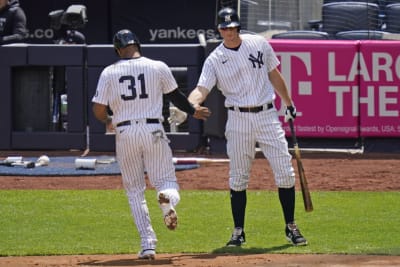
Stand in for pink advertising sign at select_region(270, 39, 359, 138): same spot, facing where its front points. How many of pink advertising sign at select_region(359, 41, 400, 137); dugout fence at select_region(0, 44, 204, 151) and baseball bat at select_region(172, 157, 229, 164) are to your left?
1

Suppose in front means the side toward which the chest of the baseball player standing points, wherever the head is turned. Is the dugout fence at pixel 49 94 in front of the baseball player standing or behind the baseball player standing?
behind

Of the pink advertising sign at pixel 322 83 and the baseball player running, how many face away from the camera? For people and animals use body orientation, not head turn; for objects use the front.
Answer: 1

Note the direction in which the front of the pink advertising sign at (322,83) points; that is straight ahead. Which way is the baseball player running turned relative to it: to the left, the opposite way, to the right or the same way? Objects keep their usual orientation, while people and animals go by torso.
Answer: the opposite way

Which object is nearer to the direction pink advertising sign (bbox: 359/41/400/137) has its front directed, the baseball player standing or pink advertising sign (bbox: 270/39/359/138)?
the baseball player standing

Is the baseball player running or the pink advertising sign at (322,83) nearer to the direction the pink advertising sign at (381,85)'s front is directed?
the baseball player running

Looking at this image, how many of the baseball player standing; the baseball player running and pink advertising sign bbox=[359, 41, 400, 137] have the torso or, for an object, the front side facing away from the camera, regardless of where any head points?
1

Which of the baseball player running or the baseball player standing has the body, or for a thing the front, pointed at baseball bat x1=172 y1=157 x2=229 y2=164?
the baseball player running

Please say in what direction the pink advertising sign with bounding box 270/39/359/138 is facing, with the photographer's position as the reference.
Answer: facing the viewer

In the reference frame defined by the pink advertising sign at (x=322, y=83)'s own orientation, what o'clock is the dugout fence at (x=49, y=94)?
The dugout fence is roughly at 3 o'clock from the pink advertising sign.

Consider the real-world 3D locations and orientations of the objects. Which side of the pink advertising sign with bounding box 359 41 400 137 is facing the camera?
front

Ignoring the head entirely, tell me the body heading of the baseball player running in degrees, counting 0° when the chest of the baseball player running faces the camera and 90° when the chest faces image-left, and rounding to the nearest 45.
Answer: approximately 180°

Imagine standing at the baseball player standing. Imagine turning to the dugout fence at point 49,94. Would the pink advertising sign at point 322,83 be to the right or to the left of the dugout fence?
right

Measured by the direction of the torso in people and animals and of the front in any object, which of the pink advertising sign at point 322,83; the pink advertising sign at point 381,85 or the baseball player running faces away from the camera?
the baseball player running

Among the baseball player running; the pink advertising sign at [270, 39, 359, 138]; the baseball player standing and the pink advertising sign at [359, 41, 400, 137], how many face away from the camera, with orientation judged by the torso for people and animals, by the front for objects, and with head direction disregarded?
1

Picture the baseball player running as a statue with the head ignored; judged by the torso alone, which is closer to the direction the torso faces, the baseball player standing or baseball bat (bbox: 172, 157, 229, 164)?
the baseball bat
